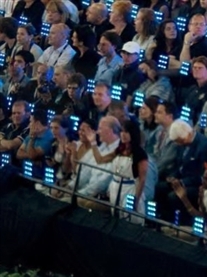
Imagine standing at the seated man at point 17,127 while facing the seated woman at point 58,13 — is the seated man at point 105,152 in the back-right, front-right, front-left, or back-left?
back-right

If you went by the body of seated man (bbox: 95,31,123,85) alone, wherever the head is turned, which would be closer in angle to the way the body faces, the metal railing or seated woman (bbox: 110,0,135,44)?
the metal railing

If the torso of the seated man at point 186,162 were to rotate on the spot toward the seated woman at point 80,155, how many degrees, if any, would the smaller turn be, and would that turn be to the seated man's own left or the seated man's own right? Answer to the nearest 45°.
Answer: approximately 45° to the seated man's own right

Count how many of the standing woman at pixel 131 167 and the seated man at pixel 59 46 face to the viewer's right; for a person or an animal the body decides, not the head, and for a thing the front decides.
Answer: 0

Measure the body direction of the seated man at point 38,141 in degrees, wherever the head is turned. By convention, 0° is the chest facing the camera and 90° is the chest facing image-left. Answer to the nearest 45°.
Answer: approximately 45°

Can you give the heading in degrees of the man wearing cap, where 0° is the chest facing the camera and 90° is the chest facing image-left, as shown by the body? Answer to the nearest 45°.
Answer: approximately 45°

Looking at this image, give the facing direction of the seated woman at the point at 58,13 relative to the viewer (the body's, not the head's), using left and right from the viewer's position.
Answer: facing the viewer and to the left of the viewer
